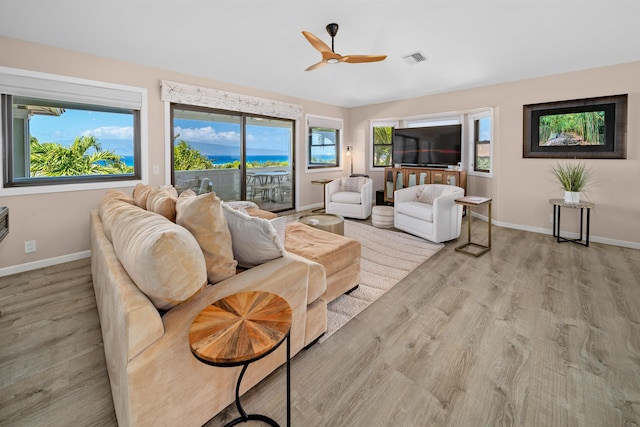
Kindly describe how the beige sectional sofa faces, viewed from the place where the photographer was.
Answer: facing away from the viewer and to the right of the viewer

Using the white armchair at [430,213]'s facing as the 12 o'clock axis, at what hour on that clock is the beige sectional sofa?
The beige sectional sofa is roughly at 11 o'clock from the white armchair.

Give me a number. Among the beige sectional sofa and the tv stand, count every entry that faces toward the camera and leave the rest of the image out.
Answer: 1

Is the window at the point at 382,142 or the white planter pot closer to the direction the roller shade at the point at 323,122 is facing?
the white planter pot

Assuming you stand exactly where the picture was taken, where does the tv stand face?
facing the viewer

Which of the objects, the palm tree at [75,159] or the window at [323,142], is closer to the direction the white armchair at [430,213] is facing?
the palm tree

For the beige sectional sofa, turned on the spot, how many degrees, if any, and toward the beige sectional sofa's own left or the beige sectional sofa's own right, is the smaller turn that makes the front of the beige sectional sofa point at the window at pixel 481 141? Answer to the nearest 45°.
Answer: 0° — it already faces it

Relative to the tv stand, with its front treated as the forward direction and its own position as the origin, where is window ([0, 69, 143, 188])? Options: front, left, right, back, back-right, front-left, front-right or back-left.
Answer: front-right

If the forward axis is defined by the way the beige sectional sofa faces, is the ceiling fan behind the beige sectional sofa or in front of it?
in front

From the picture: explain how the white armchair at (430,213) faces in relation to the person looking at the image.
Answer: facing the viewer and to the left of the viewer

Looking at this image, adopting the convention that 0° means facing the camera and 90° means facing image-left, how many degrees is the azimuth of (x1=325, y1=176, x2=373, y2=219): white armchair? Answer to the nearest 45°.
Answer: approximately 45°

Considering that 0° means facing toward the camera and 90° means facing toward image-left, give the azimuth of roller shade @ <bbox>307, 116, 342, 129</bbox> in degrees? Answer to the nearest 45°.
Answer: approximately 315°

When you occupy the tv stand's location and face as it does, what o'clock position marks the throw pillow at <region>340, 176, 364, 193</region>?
The throw pillow is roughly at 2 o'clock from the tv stand.
